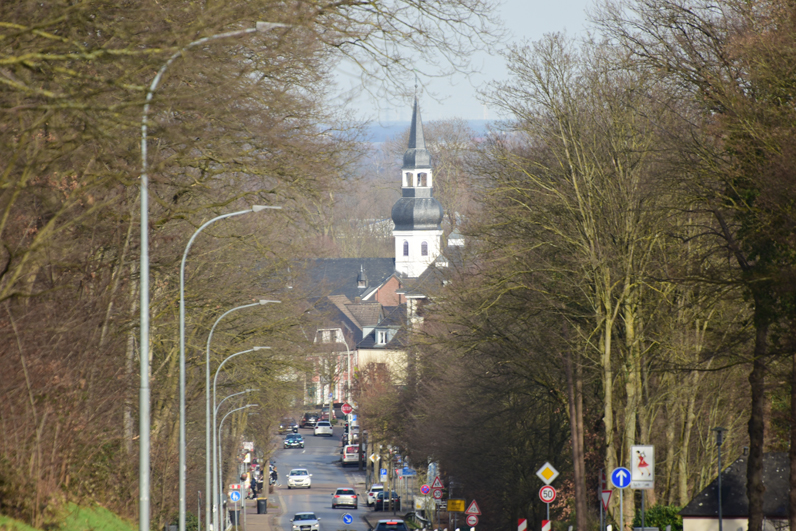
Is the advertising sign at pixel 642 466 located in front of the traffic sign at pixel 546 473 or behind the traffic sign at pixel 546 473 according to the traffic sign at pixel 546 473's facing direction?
in front

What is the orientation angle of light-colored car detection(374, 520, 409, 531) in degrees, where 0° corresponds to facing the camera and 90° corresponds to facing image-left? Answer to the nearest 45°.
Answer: approximately 180°

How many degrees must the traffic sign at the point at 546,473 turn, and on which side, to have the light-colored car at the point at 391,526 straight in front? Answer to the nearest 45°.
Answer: approximately 135° to its right

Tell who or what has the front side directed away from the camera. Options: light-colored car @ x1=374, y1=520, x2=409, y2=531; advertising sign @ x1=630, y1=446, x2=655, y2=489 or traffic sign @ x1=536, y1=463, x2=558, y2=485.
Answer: the light-colored car

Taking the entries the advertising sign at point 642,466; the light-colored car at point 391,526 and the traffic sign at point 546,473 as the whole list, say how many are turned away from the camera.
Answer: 1

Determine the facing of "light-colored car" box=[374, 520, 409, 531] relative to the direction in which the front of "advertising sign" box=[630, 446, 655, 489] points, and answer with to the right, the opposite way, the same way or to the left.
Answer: the opposite way

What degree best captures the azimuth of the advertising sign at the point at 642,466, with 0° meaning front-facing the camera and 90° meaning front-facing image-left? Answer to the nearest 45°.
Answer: approximately 0°

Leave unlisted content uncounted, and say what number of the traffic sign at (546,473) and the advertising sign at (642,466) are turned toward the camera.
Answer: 2

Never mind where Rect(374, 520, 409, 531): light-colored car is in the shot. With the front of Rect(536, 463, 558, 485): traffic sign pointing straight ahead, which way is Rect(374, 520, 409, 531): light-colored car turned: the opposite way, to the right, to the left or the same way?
the opposite way

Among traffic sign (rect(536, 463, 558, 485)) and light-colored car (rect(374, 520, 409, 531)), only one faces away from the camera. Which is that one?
the light-colored car

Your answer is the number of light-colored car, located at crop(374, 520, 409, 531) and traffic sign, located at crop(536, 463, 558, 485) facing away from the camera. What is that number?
1
